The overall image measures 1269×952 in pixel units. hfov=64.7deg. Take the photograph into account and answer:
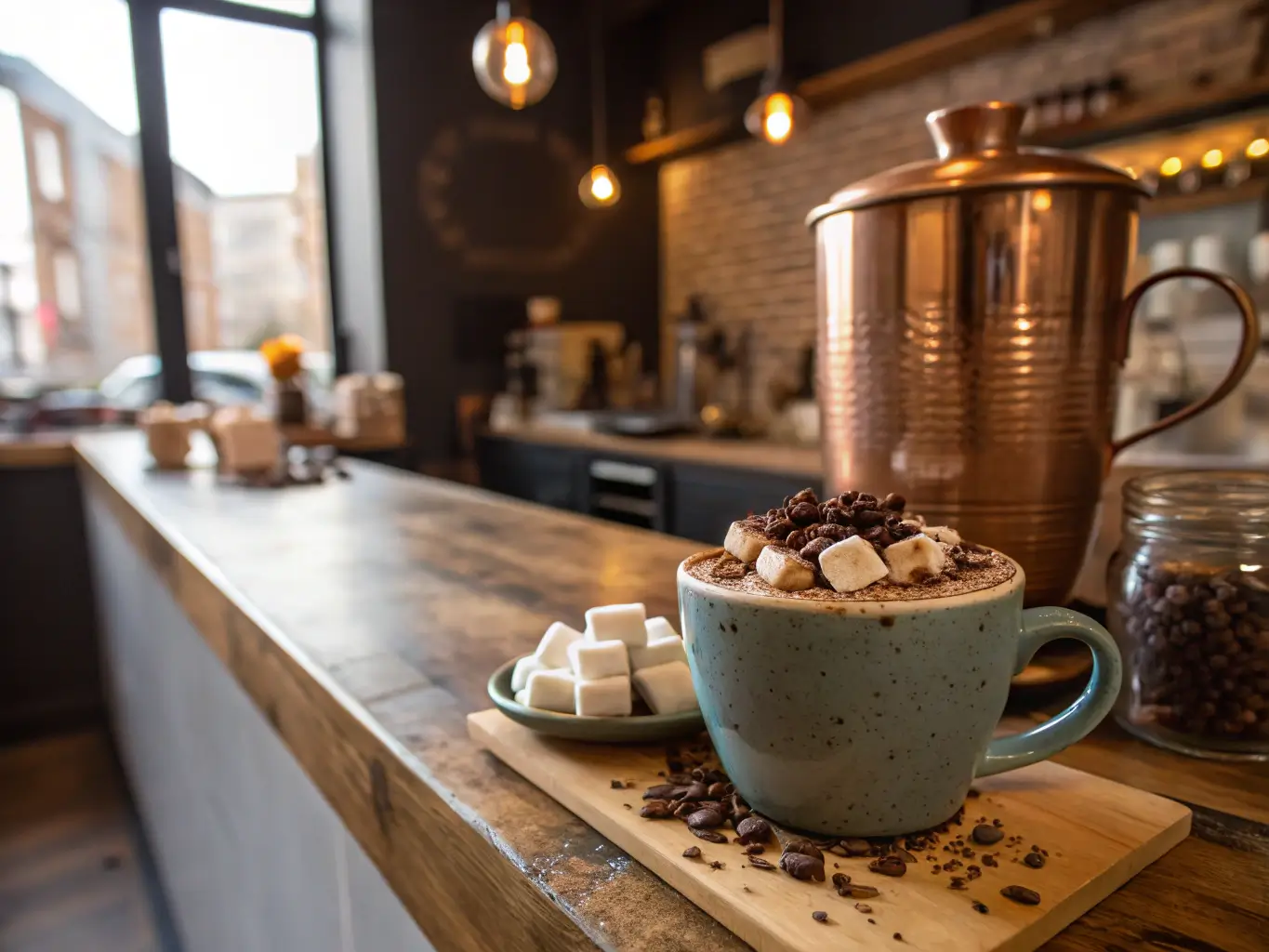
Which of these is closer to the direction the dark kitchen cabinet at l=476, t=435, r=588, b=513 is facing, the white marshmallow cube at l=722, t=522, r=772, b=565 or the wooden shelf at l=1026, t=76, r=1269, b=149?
the white marshmallow cube

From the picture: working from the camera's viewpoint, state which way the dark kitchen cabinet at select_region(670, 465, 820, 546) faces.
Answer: facing the viewer and to the left of the viewer

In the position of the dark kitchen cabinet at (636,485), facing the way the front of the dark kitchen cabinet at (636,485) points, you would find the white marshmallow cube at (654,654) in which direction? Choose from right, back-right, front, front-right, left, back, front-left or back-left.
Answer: front-left

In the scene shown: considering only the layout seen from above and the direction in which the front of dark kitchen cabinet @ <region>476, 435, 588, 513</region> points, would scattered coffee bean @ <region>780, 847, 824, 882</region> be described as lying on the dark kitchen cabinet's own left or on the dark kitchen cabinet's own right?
on the dark kitchen cabinet's own left

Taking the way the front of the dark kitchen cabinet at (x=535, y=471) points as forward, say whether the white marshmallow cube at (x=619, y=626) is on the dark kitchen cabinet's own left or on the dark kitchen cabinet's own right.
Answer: on the dark kitchen cabinet's own left

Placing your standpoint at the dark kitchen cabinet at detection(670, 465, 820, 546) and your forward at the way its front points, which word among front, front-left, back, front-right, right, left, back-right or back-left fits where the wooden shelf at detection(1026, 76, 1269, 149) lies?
back-left

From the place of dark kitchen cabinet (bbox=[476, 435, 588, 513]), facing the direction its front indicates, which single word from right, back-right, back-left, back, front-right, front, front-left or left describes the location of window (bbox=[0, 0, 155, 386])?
front-right

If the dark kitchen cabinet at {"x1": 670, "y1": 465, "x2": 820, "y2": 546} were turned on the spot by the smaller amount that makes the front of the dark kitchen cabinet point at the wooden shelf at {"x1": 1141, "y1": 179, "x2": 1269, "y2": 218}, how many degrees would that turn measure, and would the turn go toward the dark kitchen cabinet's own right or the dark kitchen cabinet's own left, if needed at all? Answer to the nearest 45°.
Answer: approximately 135° to the dark kitchen cabinet's own left

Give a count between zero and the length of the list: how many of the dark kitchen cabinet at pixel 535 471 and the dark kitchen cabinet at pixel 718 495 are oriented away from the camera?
0

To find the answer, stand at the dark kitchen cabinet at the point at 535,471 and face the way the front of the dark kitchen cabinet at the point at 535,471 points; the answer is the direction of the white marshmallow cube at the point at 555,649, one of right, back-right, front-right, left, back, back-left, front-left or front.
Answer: front-left

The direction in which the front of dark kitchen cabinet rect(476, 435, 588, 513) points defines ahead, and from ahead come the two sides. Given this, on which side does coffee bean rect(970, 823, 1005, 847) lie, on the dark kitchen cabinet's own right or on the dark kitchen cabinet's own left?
on the dark kitchen cabinet's own left

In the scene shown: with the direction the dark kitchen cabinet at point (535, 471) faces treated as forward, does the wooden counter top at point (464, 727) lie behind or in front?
in front
